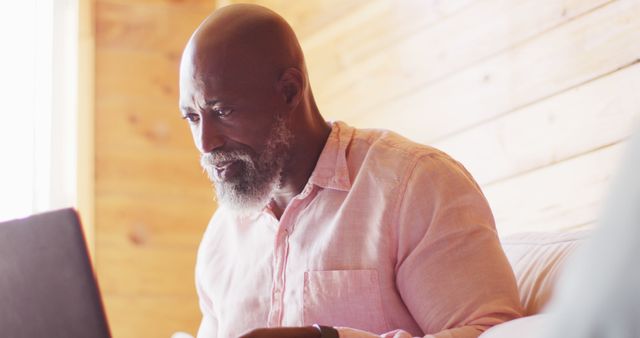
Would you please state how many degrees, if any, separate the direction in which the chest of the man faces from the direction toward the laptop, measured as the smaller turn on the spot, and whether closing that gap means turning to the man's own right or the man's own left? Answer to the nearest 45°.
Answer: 0° — they already face it

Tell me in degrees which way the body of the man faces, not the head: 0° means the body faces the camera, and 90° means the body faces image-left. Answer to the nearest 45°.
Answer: approximately 45°
